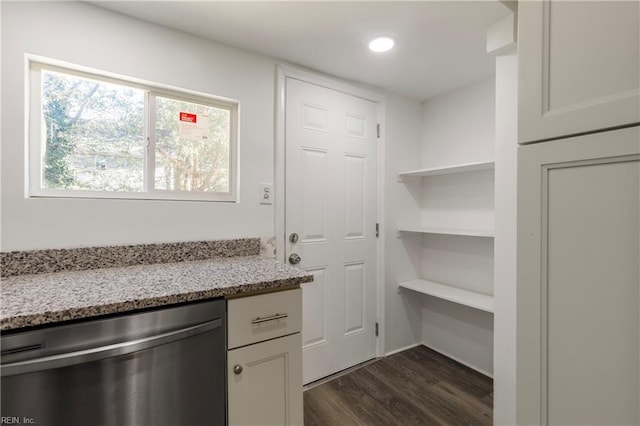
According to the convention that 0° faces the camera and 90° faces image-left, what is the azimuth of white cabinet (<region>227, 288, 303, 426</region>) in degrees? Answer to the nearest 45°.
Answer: approximately 315°

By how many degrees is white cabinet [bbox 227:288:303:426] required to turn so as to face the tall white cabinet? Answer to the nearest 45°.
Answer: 0° — it already faces it
